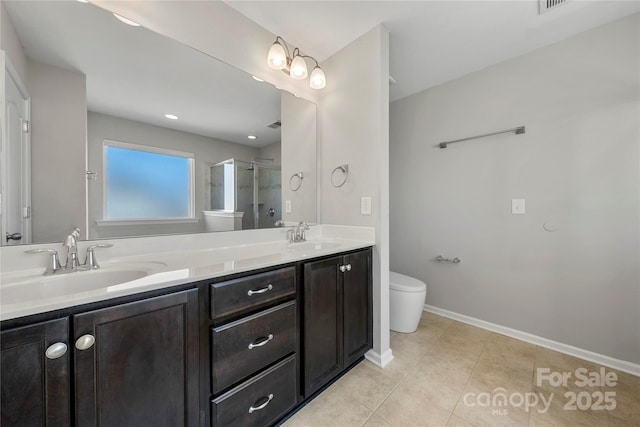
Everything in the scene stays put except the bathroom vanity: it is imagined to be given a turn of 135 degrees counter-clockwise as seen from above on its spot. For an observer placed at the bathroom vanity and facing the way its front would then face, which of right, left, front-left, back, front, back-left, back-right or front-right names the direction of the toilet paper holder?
right

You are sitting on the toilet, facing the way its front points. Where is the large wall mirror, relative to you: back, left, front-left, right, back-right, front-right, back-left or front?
right

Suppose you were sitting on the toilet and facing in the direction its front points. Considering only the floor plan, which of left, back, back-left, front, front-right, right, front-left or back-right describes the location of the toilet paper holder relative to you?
left

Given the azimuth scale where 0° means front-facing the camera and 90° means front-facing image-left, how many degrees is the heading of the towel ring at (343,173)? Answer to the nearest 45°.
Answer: approximately 45°

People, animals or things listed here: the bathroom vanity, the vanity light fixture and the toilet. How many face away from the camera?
0

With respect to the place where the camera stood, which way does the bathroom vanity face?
facing the viewer and to the right of the viewer

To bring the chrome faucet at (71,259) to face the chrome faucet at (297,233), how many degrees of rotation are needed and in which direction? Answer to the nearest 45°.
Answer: approximately 90° to its left
